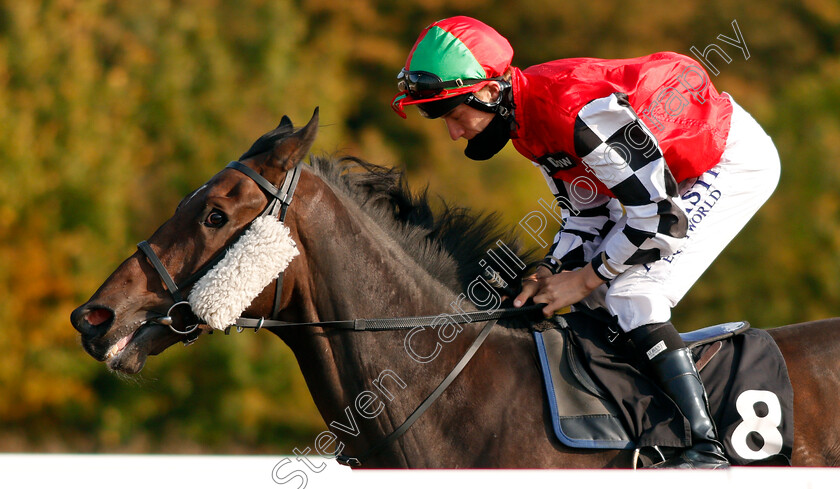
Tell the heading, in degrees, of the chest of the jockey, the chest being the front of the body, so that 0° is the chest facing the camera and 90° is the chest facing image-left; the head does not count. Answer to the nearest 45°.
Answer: approximately 90°

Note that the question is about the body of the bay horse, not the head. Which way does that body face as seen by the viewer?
to the viewer's left
